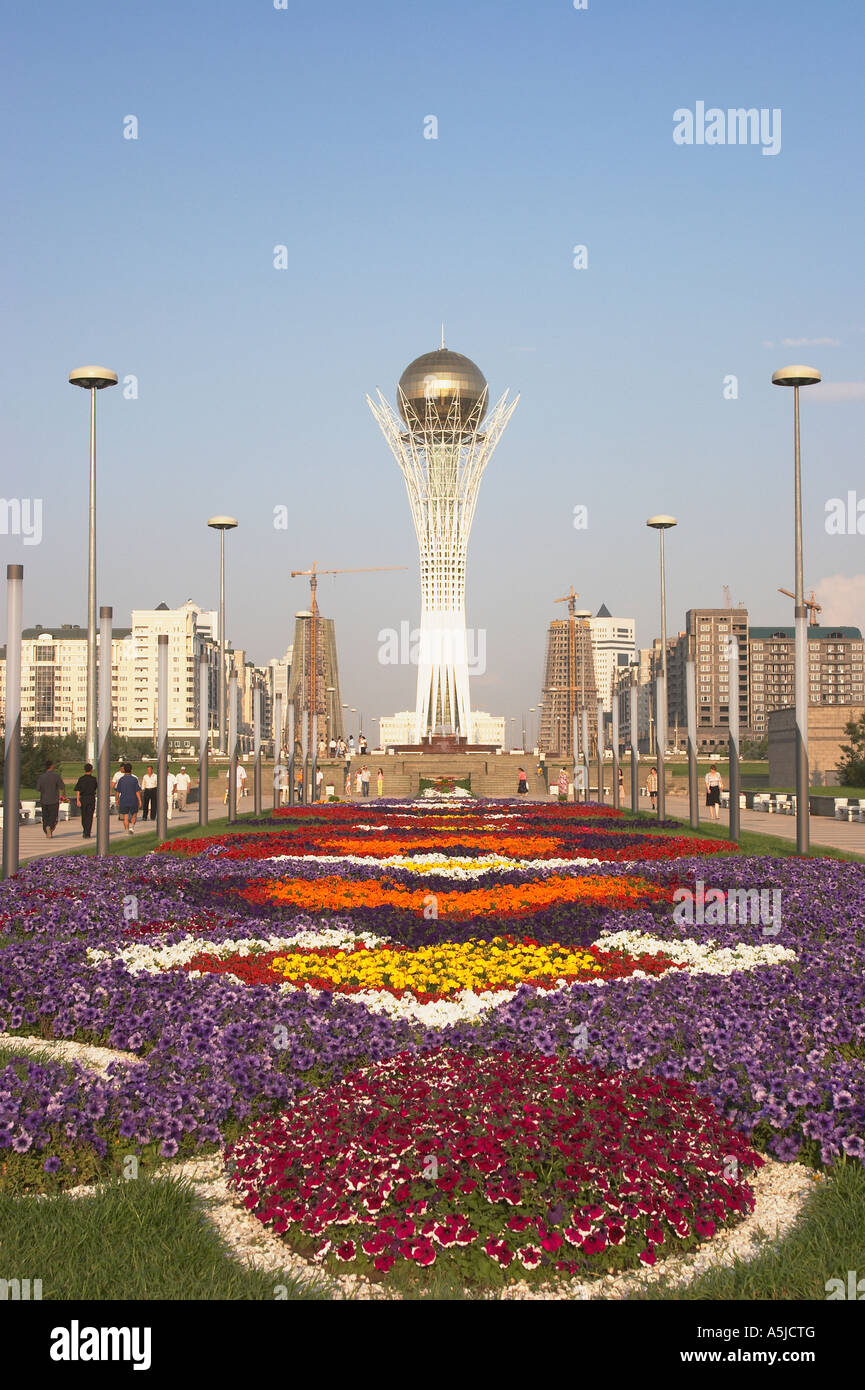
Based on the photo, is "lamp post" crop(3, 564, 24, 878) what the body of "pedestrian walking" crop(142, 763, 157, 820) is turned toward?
yes

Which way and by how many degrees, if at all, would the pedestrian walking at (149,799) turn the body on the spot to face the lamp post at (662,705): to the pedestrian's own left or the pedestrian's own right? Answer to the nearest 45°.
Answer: approximately 90° to the pedestrian's own left

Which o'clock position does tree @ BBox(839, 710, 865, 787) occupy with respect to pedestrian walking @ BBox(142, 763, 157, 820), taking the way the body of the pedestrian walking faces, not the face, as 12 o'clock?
The tree is roughly at 8 o'clock from the pedestrian walking.

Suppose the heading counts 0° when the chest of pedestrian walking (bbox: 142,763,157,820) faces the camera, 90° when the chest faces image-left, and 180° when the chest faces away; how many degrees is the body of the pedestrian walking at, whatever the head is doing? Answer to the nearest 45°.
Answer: approximately 0°

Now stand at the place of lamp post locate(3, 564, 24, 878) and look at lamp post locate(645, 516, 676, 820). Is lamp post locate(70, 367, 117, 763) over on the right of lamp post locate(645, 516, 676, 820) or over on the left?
left
